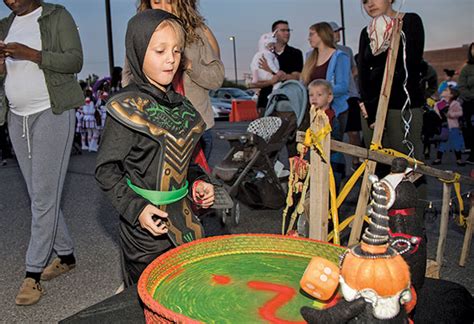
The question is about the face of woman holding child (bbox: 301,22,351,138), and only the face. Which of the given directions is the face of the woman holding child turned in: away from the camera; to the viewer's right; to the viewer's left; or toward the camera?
to the viewer's left

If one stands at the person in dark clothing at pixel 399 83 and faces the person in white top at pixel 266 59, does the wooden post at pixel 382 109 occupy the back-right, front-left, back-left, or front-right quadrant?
back-left

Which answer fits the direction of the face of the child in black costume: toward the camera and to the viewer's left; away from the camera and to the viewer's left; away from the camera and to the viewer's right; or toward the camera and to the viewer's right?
toward the camera and to the viewer's right

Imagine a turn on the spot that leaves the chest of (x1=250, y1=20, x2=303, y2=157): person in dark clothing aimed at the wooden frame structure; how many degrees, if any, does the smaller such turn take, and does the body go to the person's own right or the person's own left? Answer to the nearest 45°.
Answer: approximately 45° to the person's own left

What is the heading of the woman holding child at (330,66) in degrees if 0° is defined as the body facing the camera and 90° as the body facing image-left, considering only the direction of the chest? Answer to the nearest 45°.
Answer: approximately 45°

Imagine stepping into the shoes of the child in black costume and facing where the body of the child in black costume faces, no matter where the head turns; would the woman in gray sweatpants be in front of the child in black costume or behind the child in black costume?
behind
